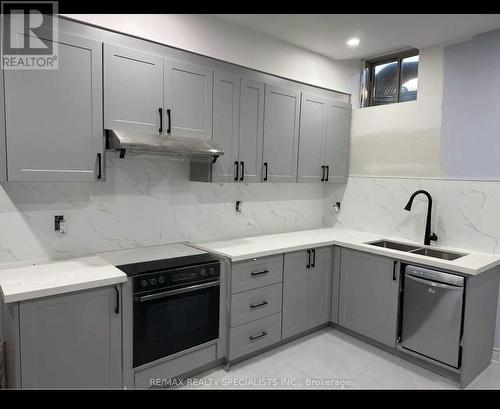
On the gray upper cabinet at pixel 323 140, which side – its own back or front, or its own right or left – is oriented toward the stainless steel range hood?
right

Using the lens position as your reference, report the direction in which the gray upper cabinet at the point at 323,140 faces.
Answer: facing the viewer and to the right of the viewer

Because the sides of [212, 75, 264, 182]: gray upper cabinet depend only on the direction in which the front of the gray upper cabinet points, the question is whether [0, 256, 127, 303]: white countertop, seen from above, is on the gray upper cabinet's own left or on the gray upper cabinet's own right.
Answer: on the gray upper cabinet's own right

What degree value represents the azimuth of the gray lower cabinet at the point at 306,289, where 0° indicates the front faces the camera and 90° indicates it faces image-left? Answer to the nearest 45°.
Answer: approximately 315°

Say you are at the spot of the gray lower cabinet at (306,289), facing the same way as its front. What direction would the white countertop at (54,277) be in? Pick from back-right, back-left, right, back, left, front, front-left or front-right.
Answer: right

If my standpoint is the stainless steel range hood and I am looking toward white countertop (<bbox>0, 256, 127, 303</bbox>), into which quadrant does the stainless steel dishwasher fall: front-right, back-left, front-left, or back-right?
back-left

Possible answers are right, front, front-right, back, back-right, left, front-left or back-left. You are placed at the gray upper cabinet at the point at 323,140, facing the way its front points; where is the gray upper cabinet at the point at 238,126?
right

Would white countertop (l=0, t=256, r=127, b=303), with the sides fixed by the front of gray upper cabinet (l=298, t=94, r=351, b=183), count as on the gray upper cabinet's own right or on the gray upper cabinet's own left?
on the gray upper cabinet's own right

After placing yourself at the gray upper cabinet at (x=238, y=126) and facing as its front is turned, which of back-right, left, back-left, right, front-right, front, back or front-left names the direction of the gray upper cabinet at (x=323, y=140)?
left

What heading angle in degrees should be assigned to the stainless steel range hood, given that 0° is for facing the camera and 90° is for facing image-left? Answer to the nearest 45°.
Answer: approximately 315°
